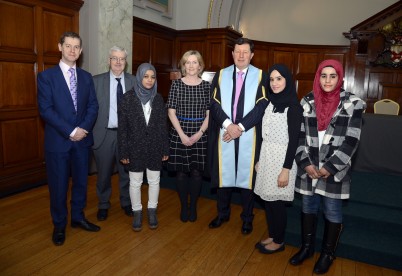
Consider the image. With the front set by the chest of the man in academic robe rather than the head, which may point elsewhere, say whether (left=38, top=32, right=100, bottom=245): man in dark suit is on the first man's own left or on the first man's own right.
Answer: on the first man's own right

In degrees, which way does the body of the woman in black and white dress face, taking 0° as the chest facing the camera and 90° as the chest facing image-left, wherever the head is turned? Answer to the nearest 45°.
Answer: approximately 0°
